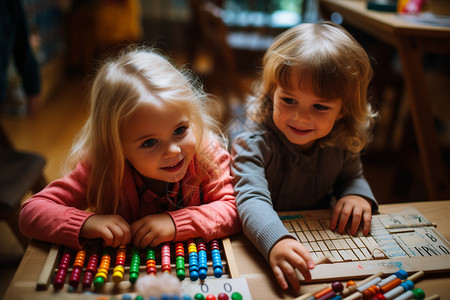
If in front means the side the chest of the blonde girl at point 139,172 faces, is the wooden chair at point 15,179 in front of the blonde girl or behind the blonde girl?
behind

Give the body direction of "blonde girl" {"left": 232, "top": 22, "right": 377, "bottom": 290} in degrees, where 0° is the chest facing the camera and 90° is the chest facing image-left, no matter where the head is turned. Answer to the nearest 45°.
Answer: approximately 0°

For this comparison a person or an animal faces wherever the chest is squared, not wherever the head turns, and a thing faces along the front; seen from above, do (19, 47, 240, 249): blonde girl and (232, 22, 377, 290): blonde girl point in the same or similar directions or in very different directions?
same or similar directions

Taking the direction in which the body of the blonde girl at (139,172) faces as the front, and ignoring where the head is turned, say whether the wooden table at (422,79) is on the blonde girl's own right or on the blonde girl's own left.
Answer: on the blonde girl's own left

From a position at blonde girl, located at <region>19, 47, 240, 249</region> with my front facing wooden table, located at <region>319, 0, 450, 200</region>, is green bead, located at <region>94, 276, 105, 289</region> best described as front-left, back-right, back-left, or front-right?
back-right

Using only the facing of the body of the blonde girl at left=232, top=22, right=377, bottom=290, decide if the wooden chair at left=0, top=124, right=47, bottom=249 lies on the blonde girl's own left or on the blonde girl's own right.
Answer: on the blonde girl's own right

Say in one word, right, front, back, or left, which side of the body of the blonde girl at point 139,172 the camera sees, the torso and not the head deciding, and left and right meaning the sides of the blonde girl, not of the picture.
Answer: front

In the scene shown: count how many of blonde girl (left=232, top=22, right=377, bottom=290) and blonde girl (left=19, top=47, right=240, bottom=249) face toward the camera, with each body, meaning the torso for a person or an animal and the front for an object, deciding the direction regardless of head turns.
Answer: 2

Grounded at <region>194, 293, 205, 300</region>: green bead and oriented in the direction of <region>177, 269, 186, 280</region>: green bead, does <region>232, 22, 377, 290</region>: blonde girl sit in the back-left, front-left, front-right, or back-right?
front-right
